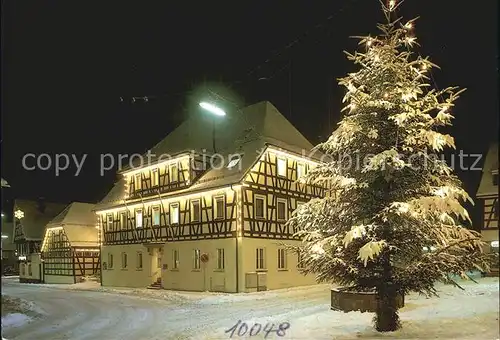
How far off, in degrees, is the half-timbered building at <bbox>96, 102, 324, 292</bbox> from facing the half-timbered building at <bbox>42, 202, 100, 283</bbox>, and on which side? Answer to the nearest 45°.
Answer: approximately 90° to its right

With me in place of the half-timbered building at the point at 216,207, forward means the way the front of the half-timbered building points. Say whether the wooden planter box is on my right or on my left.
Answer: on my left

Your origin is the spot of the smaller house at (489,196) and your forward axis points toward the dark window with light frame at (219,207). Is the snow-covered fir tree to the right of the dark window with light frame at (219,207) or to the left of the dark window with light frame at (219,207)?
left

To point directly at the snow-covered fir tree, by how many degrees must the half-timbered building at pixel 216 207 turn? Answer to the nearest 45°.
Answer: approximately 45° to its left

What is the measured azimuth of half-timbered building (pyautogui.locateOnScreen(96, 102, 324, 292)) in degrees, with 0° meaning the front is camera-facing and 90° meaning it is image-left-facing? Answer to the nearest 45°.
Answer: approximately 45°
